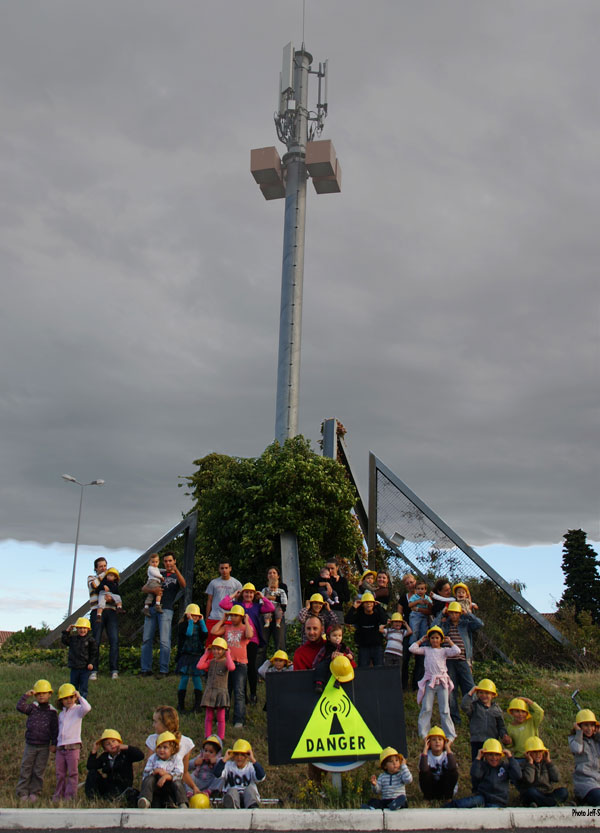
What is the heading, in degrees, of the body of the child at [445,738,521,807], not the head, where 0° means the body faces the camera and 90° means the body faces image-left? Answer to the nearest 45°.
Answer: approximately 0°

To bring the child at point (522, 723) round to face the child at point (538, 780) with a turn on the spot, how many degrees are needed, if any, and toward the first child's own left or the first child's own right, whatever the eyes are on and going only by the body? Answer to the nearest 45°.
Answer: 0° — they already face them

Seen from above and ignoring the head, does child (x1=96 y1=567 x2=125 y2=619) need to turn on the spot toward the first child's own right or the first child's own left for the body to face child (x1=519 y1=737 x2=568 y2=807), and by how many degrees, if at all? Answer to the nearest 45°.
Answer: approximately 45° to the first child's own left

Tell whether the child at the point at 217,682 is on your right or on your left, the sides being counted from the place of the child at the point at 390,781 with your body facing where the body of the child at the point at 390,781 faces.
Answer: on your right

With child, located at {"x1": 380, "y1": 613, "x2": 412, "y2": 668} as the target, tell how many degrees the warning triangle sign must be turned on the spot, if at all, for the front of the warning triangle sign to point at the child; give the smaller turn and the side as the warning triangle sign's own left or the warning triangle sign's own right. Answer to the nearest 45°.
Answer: approximately 180°

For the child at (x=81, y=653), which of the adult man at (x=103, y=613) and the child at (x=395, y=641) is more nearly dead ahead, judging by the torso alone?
the child

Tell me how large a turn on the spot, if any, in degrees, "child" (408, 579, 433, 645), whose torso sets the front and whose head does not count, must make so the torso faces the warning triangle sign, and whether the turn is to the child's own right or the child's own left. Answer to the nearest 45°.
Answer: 0° — they already face it
